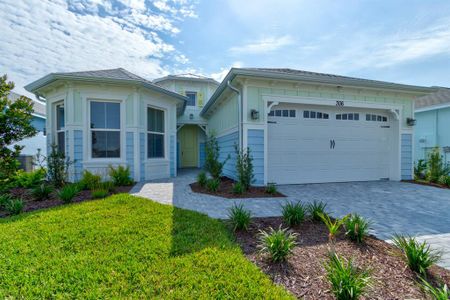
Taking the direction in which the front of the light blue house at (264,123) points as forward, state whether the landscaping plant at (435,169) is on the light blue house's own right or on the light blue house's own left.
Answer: on the light blue house's own left

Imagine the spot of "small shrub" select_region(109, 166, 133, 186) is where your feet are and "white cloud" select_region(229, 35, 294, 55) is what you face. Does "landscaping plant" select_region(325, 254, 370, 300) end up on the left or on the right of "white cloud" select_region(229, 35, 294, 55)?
right

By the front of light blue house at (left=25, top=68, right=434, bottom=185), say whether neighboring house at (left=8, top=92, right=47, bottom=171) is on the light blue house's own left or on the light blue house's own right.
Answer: on the light blue house's own right

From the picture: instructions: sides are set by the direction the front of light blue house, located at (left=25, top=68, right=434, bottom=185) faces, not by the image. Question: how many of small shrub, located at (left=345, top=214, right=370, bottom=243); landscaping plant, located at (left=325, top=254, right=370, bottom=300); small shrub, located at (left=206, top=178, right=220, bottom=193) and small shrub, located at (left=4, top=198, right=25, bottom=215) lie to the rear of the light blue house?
0

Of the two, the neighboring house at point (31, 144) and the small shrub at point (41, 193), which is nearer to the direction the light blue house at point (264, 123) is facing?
the small shrub

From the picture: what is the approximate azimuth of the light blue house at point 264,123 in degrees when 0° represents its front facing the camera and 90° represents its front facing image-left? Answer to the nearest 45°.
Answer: approximately 0°

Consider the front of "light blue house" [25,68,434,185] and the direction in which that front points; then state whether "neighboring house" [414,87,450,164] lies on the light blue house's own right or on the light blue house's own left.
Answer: on the light blue house's own left

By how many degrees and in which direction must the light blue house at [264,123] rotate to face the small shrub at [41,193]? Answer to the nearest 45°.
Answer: approximately 45° to its right

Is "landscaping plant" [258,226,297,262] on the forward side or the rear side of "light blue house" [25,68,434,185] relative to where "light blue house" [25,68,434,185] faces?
on the forward side

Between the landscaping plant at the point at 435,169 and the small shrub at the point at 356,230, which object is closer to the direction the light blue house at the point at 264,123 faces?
the small shrub

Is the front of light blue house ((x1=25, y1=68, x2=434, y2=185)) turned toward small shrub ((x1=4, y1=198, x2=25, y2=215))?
no

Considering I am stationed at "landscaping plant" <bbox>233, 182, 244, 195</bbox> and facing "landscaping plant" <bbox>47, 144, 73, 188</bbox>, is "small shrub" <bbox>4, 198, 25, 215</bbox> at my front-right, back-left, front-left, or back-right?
front-left

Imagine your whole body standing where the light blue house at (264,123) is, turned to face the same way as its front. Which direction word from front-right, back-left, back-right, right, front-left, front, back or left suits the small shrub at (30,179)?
right

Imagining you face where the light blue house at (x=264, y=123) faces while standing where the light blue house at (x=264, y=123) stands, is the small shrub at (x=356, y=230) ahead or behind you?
ahead

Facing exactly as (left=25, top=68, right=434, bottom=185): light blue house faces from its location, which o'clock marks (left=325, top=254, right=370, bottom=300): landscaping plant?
The landscaping plant is roughly at 12 o'clock from the light blue house.

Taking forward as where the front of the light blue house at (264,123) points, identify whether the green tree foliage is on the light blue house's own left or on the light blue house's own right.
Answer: on the light blue house's own right

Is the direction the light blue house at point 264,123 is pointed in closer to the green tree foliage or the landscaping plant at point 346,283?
the landscaping plant

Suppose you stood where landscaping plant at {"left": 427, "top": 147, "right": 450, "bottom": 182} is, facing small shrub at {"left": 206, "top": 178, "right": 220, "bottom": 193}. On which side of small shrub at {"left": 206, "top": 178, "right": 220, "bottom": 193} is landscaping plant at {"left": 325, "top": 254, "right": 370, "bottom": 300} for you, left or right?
left
